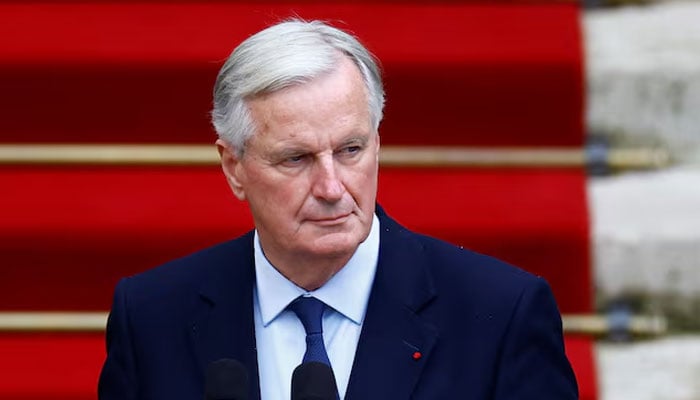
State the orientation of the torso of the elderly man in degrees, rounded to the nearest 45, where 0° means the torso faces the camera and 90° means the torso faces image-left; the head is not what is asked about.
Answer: approximately 0°

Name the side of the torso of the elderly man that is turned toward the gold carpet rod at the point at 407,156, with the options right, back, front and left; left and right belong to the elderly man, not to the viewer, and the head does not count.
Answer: back

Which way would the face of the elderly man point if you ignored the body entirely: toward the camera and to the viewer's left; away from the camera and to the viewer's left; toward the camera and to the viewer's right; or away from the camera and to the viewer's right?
toward the camera and to the viewer's right
